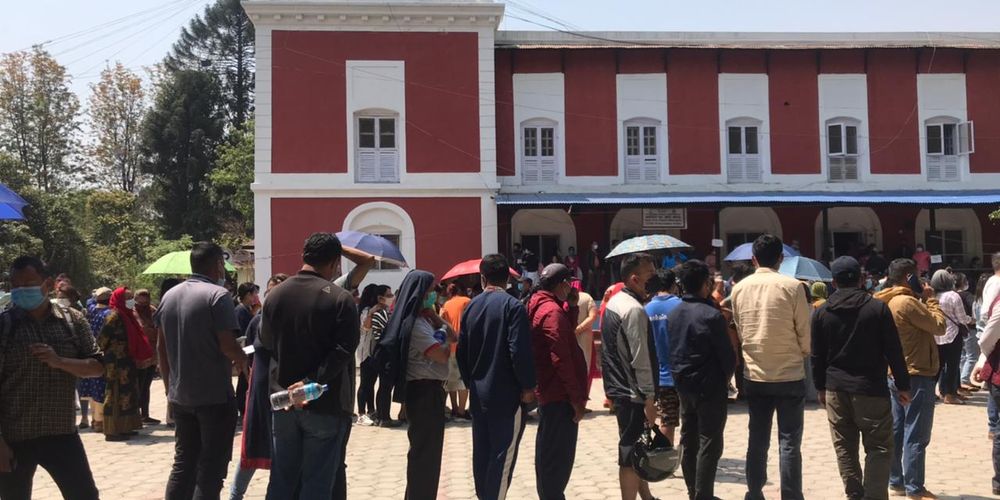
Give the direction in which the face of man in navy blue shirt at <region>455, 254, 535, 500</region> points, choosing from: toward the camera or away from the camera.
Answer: away from the camera

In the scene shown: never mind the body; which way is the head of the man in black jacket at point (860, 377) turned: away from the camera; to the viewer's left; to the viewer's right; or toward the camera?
away from the camera

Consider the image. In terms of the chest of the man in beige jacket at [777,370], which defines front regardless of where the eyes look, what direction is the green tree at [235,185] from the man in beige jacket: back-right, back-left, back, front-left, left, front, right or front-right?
front-left

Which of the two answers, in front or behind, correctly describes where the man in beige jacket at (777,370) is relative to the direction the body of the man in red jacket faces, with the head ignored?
in front

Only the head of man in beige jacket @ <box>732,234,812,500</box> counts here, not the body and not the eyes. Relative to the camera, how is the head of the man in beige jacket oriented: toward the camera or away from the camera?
away from the camera

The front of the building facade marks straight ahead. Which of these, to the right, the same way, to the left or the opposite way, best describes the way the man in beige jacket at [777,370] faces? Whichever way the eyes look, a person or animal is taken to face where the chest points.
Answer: the opposite way

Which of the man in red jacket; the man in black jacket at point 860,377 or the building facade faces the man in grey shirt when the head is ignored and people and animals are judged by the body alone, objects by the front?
the building facade

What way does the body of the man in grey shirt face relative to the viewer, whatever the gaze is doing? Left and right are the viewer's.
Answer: facing away from the viewer and to the right of the viewer

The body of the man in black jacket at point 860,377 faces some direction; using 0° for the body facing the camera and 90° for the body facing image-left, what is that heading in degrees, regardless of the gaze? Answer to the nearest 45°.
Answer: approximately 180°

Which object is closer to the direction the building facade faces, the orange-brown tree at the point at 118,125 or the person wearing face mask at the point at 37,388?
the person wearing face mask

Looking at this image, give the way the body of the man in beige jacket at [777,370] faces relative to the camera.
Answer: away from the camera
